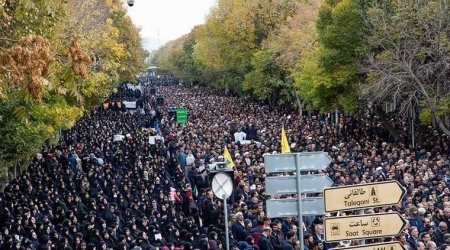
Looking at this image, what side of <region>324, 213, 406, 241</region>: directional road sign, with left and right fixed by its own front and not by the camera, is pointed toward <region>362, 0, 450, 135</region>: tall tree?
back

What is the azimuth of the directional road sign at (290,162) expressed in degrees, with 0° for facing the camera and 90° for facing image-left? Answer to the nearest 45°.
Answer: approximately 180°

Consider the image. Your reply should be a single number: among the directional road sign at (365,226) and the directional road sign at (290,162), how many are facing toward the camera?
1

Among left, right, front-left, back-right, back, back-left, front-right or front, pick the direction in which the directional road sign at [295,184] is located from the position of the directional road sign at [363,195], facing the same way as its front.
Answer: back-right

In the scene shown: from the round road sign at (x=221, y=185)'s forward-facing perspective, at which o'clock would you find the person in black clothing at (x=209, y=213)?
The person in black clothing is roughly at 12 o'clock from the round road sign.

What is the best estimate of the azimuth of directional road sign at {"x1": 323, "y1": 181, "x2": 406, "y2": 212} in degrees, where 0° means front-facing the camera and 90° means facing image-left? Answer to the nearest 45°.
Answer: approximately 0°

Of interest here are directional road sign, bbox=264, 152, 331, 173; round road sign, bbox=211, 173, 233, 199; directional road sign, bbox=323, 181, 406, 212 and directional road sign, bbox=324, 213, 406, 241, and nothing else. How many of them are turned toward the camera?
2

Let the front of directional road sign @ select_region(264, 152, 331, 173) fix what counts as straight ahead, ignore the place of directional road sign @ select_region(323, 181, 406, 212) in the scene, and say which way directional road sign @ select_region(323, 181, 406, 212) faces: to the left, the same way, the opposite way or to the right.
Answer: the opposite way

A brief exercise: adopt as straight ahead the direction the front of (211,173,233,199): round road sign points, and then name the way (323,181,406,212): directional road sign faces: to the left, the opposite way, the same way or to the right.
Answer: the opposite way
